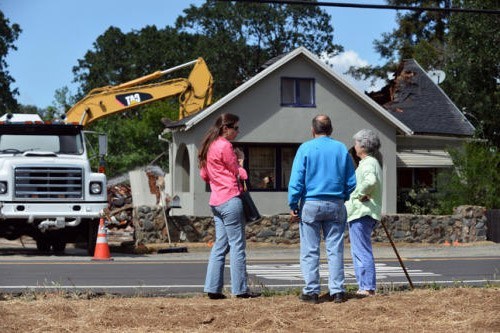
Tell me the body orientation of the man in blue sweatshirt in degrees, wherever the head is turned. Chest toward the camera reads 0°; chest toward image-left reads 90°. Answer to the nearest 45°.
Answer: approximately 180°

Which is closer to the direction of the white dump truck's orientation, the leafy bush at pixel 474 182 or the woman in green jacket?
the woman in green jacket

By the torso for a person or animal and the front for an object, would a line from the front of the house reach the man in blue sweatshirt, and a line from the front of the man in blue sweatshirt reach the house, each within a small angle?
yes

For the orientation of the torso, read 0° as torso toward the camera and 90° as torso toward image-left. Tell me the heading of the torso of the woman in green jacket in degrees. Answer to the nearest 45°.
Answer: approximately 90°

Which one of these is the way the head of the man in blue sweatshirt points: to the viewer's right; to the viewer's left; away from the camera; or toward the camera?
away from the camera

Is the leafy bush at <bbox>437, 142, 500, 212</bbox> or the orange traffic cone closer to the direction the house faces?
the orange traffic cone

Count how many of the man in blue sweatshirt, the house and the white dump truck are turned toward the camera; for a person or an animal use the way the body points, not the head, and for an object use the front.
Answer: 2
